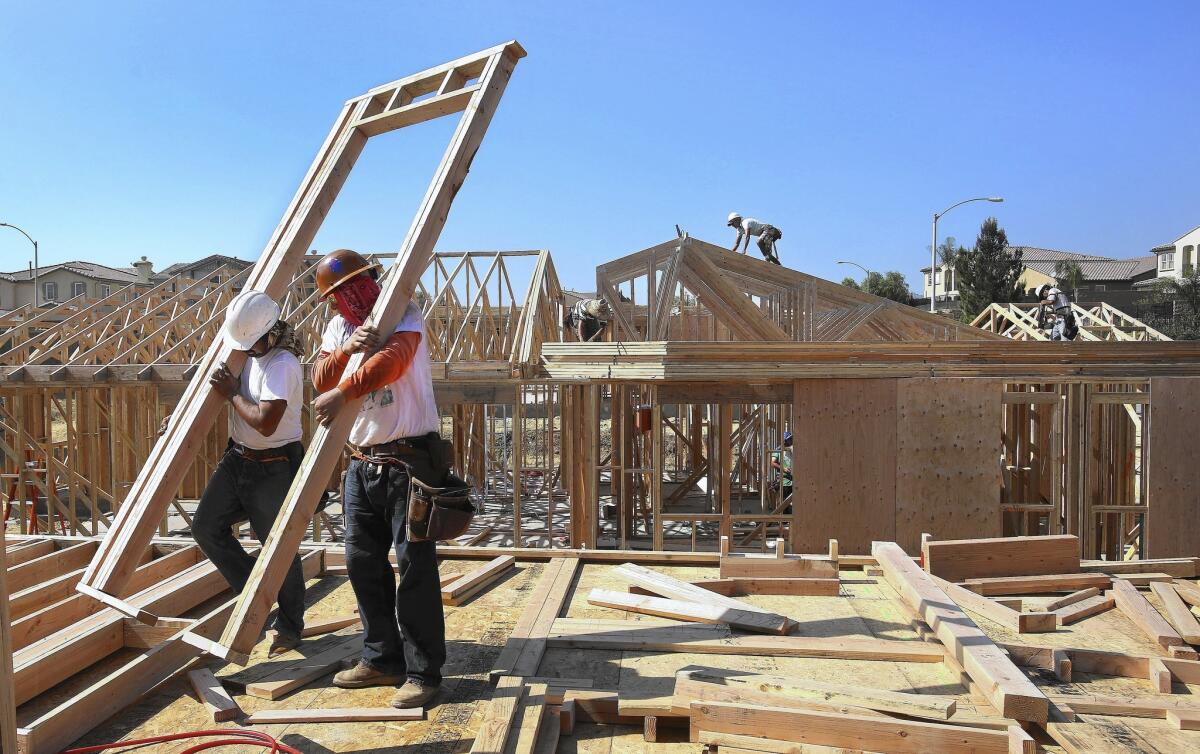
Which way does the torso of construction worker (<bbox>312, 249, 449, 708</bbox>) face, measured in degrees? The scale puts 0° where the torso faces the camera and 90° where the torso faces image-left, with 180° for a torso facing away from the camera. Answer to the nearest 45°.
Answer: approximately 45°

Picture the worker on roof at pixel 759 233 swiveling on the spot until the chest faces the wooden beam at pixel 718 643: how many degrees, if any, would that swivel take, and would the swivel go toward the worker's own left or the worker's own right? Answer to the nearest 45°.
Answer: approximately 90° to the worker's own left

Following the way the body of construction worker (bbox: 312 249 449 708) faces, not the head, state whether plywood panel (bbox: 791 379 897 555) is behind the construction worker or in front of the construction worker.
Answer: behind

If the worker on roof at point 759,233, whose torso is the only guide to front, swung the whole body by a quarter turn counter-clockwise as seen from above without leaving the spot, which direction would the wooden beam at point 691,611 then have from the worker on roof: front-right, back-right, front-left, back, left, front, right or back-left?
front

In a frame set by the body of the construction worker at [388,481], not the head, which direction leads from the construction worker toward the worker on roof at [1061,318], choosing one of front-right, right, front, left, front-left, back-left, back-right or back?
back

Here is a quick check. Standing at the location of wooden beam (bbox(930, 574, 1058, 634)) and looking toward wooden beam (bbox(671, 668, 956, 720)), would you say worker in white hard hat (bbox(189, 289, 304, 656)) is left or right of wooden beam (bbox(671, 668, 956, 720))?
right

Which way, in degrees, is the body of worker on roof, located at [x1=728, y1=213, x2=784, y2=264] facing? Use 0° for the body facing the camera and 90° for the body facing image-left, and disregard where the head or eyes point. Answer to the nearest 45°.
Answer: approximately 90°

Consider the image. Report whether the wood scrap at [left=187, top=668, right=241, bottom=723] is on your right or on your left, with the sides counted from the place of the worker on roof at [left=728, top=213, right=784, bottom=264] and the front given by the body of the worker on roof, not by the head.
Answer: on your left

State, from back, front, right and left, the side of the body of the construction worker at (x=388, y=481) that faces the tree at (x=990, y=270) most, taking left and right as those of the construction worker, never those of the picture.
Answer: back

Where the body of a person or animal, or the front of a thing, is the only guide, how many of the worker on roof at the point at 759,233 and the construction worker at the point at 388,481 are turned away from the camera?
0

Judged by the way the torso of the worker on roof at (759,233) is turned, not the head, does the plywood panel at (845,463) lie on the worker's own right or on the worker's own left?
on the worker's own left

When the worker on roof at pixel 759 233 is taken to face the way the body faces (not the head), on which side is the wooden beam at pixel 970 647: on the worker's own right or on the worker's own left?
on the worker's own left

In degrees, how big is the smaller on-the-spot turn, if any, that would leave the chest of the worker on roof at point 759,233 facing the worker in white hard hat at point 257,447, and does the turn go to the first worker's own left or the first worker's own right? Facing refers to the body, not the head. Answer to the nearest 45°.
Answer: approximately 90° to the first worker's own left

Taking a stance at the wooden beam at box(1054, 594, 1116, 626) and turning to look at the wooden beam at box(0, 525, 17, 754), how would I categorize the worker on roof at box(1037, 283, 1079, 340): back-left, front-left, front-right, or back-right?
back-right
